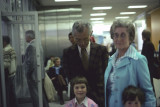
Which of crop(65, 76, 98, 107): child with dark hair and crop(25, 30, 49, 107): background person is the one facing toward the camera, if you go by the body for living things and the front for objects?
the child with dark hair

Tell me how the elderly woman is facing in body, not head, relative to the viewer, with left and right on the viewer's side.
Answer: facing the viewer and to the left of the viewer

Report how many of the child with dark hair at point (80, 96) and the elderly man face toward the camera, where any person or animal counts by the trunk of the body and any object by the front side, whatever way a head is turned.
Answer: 2

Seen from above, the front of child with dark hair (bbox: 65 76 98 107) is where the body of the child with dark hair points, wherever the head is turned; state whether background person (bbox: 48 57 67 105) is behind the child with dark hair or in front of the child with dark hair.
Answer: behind

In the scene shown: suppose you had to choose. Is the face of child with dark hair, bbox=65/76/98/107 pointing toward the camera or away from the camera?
toward the camera

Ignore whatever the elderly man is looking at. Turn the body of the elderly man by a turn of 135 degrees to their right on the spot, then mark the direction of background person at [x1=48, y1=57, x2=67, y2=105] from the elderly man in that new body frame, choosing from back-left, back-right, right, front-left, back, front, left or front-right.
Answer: front-right

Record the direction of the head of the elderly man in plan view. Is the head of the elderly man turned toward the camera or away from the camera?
toward the camera

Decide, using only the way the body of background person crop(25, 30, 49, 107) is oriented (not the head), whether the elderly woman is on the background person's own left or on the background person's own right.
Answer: on the background person's own left

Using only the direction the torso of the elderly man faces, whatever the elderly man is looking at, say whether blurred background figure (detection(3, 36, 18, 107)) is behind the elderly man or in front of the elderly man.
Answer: behind

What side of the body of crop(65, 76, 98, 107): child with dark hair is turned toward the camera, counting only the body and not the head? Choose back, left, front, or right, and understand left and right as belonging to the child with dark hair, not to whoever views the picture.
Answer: front

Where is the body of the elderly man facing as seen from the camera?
toward the camera

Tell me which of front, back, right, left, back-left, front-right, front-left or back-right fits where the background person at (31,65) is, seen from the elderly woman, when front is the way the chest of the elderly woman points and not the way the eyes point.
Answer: right
